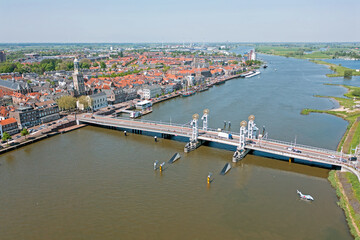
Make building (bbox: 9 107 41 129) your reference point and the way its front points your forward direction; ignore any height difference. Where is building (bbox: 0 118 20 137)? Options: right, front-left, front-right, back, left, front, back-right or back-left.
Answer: right

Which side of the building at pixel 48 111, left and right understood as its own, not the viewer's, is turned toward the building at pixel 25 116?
right

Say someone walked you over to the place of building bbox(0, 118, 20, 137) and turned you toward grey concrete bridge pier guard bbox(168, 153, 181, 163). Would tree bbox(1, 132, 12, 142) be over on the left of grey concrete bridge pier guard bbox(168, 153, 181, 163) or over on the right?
right

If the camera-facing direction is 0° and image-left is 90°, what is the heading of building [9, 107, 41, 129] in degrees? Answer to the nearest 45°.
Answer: approximately 315°

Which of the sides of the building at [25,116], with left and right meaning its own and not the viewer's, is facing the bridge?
front

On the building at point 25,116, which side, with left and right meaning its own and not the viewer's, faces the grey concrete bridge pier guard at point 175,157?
front

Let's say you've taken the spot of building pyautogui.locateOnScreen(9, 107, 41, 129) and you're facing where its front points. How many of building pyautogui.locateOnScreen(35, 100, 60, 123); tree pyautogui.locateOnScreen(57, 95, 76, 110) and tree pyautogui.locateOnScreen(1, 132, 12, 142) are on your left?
2

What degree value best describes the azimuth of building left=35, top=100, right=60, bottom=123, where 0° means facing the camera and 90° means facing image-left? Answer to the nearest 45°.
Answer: approximately 315°

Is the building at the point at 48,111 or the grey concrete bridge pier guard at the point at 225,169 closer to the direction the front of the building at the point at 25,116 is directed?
the grey concrete bridge pier guard

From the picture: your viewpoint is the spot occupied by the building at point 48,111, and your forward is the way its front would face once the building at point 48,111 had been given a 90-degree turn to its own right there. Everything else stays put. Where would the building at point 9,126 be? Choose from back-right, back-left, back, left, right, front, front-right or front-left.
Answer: front

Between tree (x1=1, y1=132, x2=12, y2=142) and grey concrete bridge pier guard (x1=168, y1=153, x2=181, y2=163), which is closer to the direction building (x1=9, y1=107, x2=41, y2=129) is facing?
the grey concrete bridge pier guard

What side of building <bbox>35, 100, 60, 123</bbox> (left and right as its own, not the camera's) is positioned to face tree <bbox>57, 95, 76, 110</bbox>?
left

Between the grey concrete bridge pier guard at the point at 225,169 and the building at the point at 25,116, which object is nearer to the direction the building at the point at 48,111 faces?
the grey concrete bridge pier guard

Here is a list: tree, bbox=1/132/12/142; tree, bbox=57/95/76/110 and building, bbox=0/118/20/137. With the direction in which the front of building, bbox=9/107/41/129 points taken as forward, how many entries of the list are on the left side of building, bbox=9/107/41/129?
1

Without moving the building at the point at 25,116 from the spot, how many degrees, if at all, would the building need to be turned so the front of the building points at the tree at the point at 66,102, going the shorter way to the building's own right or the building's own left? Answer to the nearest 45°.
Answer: approximately 90° to the building's own left

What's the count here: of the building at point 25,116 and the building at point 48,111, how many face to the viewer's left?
0
